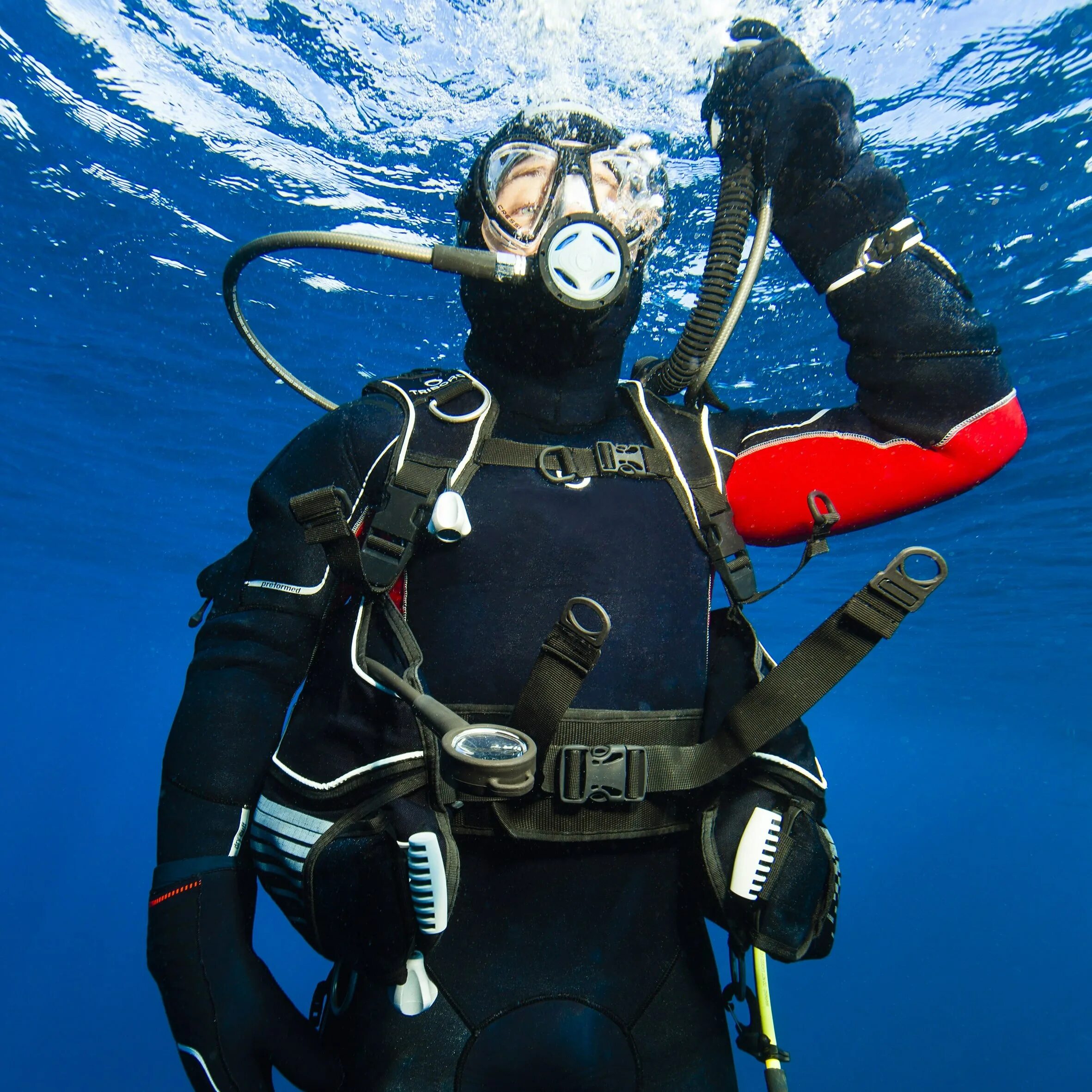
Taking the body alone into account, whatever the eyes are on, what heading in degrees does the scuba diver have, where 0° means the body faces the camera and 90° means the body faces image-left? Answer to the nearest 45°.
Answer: approximately 0°
